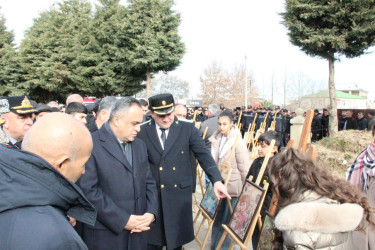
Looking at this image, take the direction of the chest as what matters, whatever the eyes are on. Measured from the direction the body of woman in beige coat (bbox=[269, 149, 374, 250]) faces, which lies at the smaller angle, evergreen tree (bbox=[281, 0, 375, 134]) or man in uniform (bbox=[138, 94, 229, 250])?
the man in uniform

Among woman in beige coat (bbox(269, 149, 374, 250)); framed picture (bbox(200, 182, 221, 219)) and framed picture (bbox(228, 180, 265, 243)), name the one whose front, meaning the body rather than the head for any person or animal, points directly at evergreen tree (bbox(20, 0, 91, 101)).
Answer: the woman in beige coat

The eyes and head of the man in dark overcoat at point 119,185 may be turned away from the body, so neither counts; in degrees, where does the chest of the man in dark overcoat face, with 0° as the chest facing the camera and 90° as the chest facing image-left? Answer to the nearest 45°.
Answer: approximately 315°

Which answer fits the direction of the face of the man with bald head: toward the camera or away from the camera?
away from the camera

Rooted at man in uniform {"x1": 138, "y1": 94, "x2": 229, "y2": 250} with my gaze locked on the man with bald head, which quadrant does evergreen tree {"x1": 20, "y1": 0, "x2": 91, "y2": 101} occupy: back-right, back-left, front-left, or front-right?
back-right

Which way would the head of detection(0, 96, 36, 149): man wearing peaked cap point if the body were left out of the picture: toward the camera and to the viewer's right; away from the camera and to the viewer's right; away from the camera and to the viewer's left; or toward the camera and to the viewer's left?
toward the camera and to the viewer's right

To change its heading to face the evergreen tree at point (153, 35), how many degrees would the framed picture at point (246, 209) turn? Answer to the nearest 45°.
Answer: approximately 135° to its right

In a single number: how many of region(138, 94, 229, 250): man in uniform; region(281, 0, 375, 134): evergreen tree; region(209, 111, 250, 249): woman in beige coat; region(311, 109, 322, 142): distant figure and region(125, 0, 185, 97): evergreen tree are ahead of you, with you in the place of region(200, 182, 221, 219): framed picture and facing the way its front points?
1

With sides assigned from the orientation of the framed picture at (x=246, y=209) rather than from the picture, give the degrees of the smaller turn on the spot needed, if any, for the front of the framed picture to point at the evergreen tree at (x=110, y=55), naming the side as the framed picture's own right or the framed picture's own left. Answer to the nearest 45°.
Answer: approximately 90° to the framed picture's own right

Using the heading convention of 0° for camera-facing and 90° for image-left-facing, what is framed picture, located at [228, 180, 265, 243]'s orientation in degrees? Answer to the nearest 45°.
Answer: approximately 45°

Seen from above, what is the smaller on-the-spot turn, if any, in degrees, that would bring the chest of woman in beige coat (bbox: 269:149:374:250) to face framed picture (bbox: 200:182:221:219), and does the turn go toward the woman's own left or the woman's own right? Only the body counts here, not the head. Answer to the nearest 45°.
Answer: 0° — they already face it

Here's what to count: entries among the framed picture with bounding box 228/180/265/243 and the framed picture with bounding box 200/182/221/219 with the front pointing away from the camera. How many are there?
0

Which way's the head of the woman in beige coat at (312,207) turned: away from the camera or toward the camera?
away from the camera

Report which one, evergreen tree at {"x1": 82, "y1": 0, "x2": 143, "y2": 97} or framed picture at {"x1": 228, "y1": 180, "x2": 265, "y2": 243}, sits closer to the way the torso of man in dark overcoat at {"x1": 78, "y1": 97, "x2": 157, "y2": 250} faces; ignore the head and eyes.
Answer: the framed picture

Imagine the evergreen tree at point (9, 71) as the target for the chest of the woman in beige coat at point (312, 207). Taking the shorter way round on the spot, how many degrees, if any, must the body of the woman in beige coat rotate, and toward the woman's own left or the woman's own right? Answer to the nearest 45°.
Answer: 0° — they already face it

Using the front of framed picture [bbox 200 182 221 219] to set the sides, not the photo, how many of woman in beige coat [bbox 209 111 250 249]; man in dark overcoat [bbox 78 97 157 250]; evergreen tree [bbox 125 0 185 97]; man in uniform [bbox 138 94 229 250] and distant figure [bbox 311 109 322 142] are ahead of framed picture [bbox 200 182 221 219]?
2

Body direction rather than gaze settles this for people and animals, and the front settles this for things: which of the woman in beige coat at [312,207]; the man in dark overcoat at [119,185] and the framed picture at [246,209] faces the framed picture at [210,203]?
the woman in beige coat

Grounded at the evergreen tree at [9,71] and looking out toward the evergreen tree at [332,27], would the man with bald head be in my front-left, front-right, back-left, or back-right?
front-right
